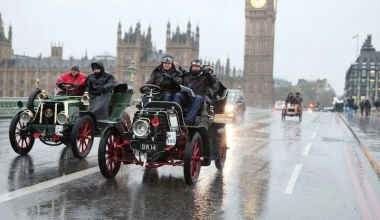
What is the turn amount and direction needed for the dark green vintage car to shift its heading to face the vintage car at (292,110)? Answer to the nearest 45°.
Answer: approximately 180°

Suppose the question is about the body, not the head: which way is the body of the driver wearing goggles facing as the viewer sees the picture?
toward the camera

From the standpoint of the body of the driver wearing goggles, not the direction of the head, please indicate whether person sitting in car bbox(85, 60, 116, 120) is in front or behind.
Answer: behind

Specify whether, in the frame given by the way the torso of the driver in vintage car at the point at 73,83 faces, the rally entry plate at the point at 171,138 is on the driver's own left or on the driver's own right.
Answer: on the driver's own left

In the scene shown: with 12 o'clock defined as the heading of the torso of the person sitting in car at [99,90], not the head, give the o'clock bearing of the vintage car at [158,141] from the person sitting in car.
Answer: The vintage car is roughly at 10 o'clock from the person sitting in car.

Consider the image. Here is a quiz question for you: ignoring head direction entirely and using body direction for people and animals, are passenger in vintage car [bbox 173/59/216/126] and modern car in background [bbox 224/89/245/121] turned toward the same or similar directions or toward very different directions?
same or similar directions

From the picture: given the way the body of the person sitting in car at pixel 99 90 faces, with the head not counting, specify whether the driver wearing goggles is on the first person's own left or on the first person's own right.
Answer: on the first person's own left

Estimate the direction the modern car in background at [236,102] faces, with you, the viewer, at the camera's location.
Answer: facing the viewer and to the left of the viewer

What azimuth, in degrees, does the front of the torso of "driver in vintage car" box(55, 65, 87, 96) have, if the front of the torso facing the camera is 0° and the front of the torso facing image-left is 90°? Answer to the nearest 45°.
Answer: approximately 45°

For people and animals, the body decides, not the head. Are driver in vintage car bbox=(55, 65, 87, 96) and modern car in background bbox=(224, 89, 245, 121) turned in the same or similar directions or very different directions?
same or similar directions

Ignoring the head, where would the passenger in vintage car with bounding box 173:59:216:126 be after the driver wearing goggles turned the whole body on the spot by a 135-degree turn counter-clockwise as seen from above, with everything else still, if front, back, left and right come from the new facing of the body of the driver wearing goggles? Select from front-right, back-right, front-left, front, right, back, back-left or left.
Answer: front

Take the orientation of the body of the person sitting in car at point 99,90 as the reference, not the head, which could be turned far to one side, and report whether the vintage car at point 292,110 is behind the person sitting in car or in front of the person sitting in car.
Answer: behind

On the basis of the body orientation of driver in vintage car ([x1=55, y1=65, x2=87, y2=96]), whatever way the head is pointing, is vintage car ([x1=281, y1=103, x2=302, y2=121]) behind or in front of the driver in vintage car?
behind

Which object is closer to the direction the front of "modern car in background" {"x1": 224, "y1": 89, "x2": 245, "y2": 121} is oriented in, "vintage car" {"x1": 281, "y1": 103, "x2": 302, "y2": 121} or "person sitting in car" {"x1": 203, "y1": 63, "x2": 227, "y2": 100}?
the person sitting in car

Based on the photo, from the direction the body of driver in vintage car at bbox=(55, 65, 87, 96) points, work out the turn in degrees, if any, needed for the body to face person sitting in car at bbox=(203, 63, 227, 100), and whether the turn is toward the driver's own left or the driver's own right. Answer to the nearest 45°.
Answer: approximately 90° to the driver's own left

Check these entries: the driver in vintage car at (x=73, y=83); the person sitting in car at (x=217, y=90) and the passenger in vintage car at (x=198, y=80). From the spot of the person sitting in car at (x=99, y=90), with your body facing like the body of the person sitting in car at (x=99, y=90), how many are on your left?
2
